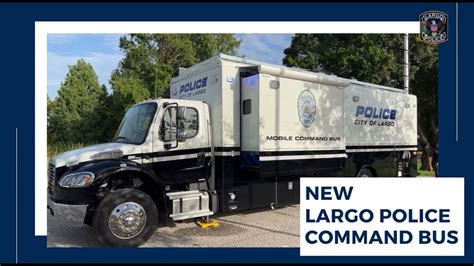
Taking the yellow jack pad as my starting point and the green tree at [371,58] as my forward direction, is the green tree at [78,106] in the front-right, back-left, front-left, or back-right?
front-left

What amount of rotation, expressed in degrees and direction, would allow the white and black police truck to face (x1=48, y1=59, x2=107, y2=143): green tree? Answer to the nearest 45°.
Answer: approximately 90° to its right

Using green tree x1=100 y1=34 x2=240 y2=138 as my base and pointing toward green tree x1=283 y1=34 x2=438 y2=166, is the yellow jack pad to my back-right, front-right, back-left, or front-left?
front-right

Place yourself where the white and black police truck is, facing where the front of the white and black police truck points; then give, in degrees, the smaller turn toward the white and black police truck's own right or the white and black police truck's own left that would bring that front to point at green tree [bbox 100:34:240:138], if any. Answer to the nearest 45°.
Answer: approximately 135° to the white and black police truck's own right

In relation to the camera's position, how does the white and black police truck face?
facing the viewer and to the left of the viewer

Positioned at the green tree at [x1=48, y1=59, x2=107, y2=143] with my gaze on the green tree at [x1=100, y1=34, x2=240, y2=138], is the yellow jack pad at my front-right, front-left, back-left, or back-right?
front-right

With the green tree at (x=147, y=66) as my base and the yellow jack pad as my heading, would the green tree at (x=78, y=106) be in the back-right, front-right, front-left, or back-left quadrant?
back-right
